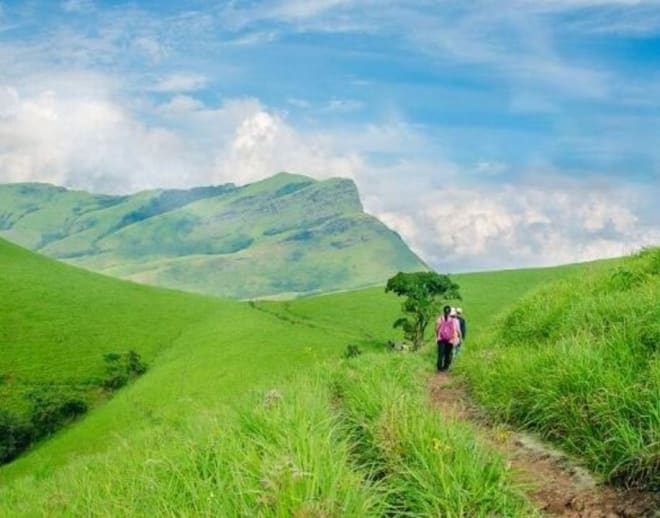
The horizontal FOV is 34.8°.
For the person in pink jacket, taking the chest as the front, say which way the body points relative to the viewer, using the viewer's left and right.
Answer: facing away from the viewer
